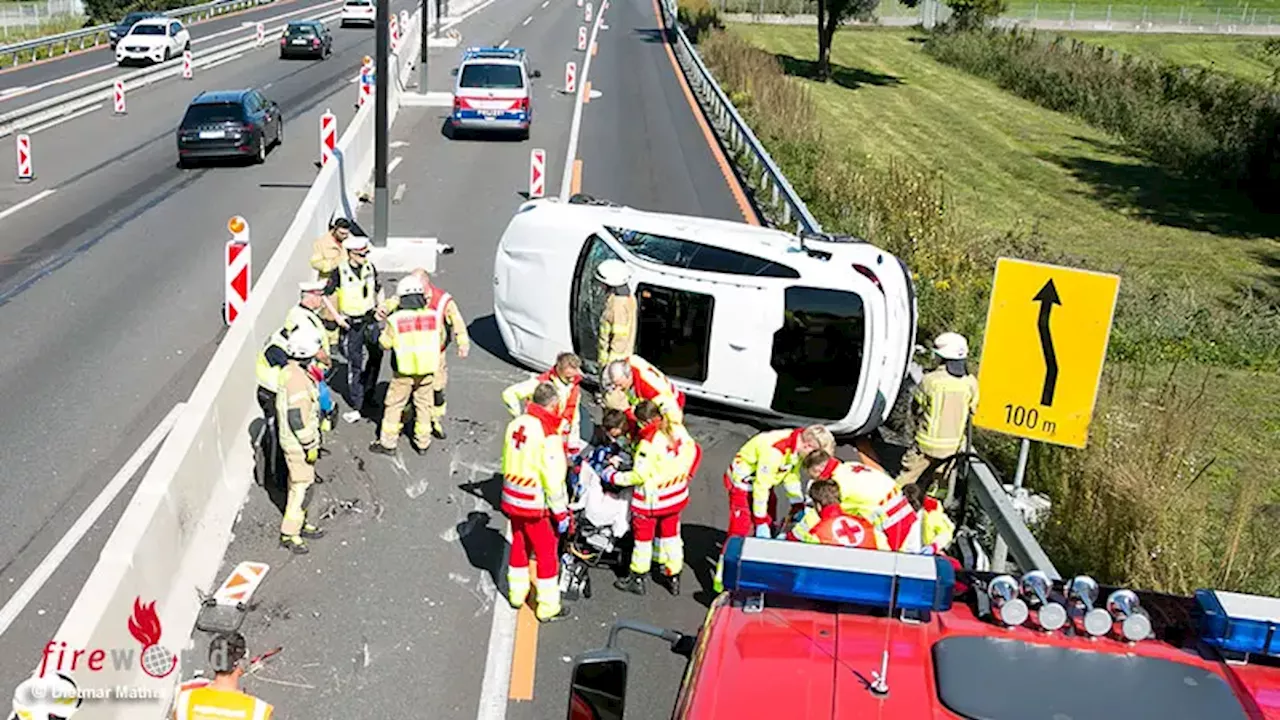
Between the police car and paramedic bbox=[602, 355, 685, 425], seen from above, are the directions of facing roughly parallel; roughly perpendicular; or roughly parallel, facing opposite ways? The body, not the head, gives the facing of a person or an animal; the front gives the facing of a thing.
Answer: roughly perpendicular

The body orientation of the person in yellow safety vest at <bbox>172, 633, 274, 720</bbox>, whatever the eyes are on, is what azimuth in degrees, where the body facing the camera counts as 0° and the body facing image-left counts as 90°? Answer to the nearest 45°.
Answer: approximately 180°

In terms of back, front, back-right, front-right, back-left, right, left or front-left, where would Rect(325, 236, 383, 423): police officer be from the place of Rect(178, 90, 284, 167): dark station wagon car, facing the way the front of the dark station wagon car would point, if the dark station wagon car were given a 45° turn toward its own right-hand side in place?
right

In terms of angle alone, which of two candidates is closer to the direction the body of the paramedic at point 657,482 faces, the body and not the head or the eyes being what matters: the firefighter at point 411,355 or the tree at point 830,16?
the firefighter

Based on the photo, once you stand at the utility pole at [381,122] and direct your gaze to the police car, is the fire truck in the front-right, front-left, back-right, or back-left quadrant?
back-right

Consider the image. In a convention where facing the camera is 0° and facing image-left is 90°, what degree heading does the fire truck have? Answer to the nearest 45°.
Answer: approximately 180°

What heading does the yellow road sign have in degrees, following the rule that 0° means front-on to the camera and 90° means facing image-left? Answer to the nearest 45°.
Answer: approximately 0°

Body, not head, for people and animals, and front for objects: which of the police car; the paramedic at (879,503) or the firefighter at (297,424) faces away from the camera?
the police car

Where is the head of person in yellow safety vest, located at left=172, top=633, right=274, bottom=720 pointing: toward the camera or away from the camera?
away from the camera

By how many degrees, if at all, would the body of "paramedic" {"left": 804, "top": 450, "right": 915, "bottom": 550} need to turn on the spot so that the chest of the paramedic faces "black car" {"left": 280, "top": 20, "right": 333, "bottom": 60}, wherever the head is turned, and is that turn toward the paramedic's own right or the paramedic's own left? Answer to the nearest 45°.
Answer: approximately 45° to the paramedic's own right

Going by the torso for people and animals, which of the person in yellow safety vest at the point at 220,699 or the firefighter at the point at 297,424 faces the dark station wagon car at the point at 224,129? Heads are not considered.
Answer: the person in yellow safety vest at the point at 220,699

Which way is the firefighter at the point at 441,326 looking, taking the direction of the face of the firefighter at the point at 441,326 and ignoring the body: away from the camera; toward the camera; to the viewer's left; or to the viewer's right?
away from the camera

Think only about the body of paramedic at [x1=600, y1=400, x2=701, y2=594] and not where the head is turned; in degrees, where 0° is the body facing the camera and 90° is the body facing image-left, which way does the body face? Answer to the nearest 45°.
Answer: approximately 135°

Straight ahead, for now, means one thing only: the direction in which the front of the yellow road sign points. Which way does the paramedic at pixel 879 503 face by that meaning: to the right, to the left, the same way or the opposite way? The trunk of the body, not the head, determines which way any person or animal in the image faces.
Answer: to the right

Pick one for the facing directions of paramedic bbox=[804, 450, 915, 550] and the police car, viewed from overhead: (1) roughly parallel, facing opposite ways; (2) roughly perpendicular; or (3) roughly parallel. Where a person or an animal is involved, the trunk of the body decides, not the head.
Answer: roughly perpendicular

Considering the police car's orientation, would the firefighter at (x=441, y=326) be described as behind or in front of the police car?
behind
